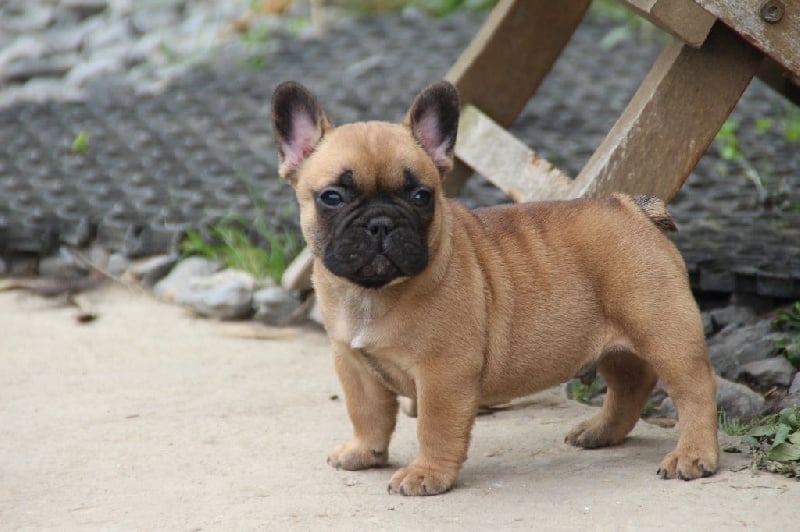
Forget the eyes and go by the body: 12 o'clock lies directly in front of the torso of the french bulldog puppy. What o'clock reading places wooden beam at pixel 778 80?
The wooden beam is roughly at 5 o'clock from the french bulldog puppy.

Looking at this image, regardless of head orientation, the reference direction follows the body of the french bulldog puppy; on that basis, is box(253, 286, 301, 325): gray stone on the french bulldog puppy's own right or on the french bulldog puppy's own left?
on the french bulldog puppy's own right

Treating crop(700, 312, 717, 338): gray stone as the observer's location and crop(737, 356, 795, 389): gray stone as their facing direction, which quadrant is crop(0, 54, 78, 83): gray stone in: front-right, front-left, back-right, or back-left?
back-right

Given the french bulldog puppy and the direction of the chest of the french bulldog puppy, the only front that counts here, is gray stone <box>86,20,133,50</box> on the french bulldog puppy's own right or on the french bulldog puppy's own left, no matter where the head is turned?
on the french bulldog puppy's own right

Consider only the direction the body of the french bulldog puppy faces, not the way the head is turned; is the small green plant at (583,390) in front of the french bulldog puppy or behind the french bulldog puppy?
behind

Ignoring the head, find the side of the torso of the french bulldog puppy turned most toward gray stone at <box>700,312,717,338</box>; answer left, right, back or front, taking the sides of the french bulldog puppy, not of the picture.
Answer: back

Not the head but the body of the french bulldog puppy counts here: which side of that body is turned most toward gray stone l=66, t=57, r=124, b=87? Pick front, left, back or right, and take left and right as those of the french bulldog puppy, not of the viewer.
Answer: right

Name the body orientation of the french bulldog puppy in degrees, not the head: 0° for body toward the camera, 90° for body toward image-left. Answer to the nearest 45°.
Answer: approximately 45°

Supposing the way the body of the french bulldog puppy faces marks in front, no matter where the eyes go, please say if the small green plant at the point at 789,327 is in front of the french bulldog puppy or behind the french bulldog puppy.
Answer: behind

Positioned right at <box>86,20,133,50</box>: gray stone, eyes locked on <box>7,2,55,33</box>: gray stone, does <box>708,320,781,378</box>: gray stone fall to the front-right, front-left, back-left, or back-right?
back-left

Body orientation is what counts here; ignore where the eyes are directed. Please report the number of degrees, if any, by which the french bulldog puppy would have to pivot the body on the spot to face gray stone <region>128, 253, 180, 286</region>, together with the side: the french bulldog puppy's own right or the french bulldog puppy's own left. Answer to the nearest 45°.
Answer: approximately 90° to the french bulldog puppy's own right

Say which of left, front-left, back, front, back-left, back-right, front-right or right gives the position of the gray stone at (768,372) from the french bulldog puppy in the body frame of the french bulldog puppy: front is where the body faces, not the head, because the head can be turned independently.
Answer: back

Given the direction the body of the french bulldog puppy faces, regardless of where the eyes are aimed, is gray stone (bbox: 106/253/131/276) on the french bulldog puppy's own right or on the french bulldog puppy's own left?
on the french bulldog puppy's own right
